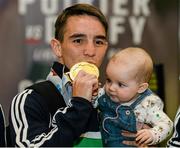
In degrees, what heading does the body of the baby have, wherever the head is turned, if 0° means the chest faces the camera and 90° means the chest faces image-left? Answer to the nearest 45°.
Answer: approximately 45°

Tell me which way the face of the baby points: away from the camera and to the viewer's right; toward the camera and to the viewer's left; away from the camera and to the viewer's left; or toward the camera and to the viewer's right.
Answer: toward the camera and to the viewer's left

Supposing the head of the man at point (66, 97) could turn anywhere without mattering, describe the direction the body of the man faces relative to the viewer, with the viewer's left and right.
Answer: facing the viewer and to the right of the viewer
